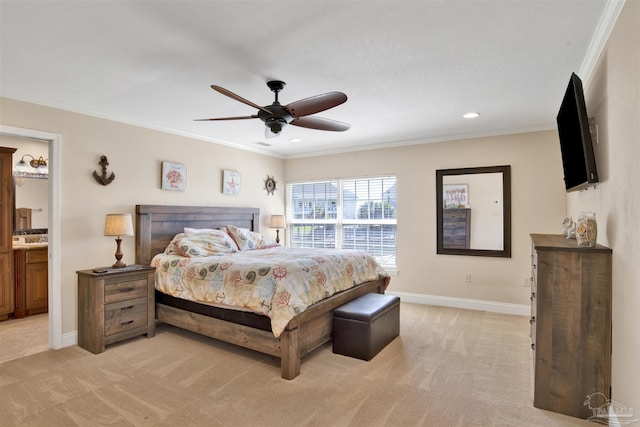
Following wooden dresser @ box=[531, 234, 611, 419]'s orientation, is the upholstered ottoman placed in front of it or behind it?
in front

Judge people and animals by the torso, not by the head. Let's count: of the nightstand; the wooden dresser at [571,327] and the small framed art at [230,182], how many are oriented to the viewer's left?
1

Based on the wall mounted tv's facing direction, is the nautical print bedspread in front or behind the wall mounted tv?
in front

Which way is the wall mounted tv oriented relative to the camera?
to the viewer's left

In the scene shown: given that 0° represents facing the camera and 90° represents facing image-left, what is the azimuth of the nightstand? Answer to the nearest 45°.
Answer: approximately 315°

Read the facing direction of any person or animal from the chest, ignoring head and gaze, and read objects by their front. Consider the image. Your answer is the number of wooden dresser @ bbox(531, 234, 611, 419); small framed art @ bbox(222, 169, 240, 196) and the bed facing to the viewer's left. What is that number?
1

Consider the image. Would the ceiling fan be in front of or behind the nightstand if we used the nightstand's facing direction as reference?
in front

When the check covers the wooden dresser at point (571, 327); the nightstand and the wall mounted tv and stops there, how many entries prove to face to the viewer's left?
2

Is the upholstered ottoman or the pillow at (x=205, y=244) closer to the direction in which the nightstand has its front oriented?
the upholstered ottoman

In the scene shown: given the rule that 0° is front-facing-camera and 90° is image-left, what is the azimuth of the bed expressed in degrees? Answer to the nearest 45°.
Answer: approximately 315°

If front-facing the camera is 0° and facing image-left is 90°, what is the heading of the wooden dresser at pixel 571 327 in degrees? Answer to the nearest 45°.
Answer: approximately 90°

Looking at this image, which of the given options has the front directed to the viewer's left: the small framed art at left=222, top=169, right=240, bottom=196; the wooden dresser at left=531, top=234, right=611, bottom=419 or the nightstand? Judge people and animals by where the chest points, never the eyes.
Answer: the wooden dresser

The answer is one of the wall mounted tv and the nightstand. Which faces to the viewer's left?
the wall mounted tv
